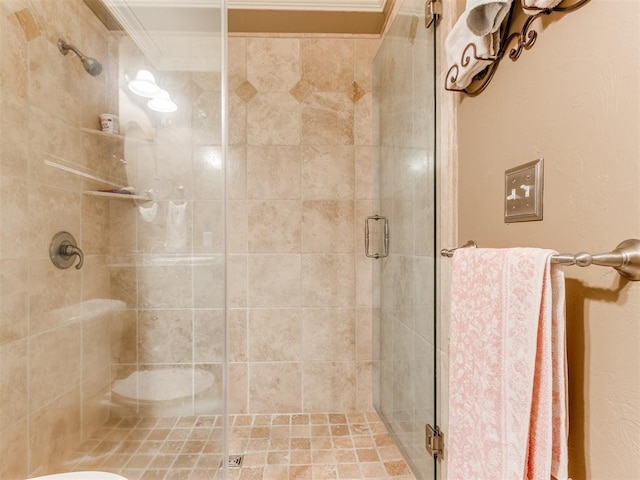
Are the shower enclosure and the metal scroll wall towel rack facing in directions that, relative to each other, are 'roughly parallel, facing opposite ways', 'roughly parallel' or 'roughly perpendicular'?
roughly perpendicular

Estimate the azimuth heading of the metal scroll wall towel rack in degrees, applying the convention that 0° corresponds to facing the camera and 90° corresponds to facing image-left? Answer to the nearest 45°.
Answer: approximately 45°

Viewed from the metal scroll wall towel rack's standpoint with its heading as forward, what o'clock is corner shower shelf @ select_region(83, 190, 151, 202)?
The corner shower shelf is roughly at 1 o'clock from the metal scroll wall towel rack.

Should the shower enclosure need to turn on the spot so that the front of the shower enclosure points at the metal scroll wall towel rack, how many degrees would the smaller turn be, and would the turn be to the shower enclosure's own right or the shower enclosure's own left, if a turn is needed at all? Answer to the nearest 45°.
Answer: approximately 45° to the shower enclosure's own left

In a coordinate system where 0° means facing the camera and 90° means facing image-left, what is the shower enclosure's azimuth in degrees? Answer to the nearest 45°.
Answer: approximately 0°

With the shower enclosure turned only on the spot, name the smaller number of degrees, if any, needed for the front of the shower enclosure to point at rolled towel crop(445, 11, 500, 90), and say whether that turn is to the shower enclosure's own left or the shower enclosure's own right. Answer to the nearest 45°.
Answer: approximately 45° to the shower enclosure's own left
